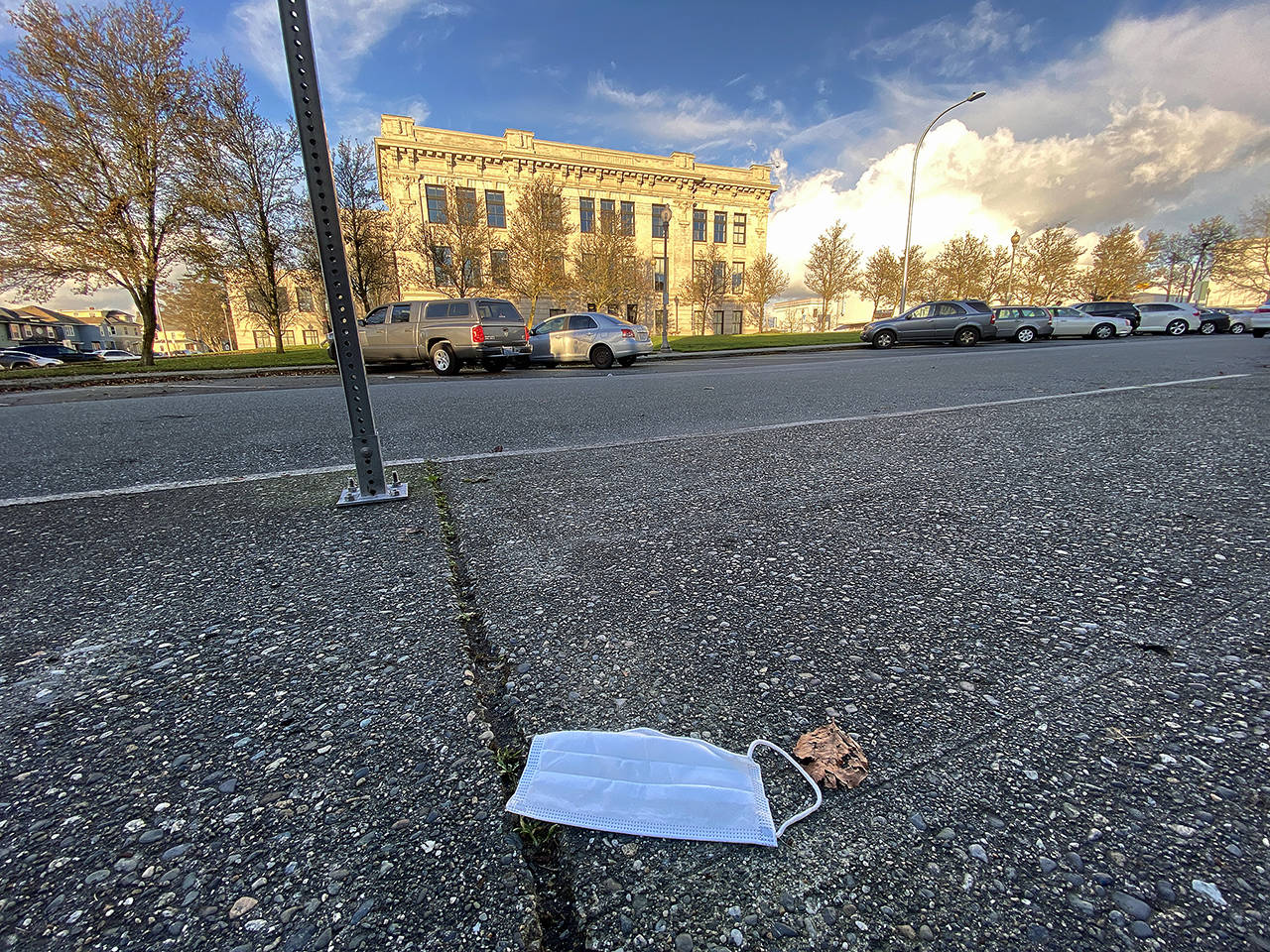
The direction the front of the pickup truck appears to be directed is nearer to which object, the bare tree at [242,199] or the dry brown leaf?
the bare tree

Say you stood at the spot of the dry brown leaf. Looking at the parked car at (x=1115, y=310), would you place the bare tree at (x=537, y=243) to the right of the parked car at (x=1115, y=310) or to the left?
left

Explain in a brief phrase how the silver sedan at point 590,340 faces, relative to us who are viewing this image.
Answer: facing away from the viewer and to the left of the viewer

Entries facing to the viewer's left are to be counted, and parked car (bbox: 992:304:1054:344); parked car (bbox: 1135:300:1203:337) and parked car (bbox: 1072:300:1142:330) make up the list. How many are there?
3

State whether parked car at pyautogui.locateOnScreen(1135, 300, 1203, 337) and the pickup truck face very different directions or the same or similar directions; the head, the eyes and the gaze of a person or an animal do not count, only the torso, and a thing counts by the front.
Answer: same or similar directions

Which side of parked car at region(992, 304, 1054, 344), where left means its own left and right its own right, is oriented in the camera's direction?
left

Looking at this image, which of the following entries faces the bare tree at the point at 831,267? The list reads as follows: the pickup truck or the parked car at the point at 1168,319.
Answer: the parked car

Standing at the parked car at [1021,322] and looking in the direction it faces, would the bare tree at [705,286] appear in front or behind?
in front

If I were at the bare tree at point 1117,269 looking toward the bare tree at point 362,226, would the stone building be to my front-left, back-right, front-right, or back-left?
front-right

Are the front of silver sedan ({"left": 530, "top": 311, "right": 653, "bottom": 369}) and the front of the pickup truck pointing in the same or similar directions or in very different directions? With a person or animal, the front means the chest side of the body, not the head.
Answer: same or similar directions

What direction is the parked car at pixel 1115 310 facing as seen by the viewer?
to the viewer's left

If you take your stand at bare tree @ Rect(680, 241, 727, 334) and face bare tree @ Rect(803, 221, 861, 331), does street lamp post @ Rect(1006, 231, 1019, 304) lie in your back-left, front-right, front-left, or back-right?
front-left

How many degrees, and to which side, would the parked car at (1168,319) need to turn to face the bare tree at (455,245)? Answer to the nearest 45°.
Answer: approximately 45° to its left

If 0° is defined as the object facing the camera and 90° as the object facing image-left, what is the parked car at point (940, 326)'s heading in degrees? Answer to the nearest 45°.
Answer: approximately 90°

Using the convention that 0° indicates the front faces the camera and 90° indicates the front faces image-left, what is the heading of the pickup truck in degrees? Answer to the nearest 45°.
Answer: approximately 135°

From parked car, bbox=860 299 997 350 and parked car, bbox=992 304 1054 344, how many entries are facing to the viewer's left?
2

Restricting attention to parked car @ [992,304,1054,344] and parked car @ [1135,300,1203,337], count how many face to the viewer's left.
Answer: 2

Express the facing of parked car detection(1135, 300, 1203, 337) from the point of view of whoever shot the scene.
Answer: facing to the left of the viewer

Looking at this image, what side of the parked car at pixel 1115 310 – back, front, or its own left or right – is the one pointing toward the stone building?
front

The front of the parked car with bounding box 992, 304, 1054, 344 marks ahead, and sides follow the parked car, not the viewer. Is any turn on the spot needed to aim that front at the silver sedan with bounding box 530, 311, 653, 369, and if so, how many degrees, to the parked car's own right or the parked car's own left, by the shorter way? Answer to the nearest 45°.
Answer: approximately 45° to the parked car's own left
